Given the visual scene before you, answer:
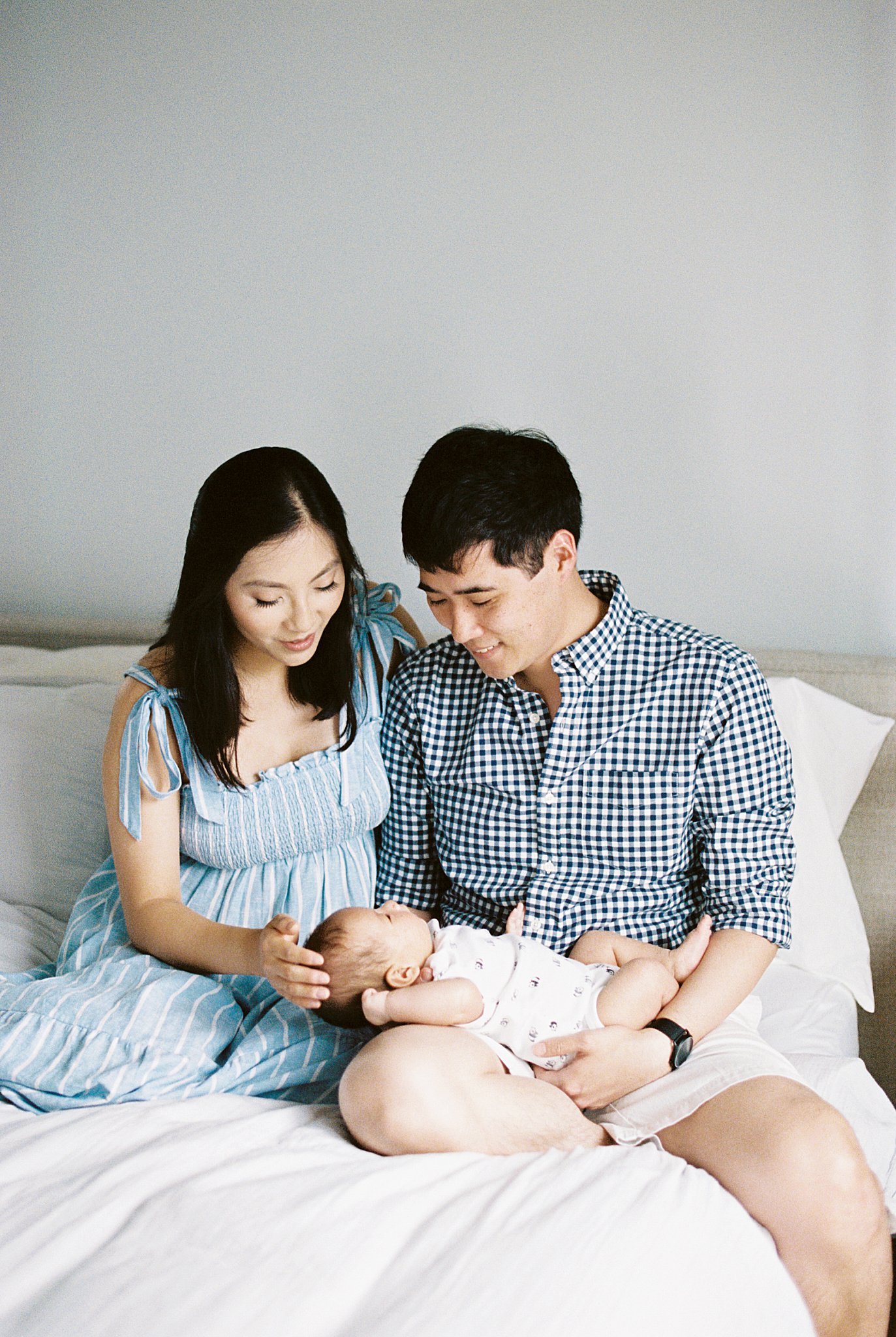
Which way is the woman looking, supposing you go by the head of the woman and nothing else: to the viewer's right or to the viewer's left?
to the viewer's right

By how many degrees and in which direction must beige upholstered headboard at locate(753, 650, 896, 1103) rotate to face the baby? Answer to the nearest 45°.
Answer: approximately 45° to its right

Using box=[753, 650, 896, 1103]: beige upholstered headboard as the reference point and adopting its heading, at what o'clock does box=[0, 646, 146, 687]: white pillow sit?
The white pillow is roughly at 3 o'clock from the beige upholstered headboard.

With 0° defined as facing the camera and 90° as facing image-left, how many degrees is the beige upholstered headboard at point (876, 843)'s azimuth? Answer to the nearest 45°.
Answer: approximately 0°

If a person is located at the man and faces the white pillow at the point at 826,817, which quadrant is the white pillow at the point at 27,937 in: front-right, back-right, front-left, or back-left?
back-left

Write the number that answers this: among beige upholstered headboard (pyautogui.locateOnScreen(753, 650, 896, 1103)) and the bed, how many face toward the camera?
2
